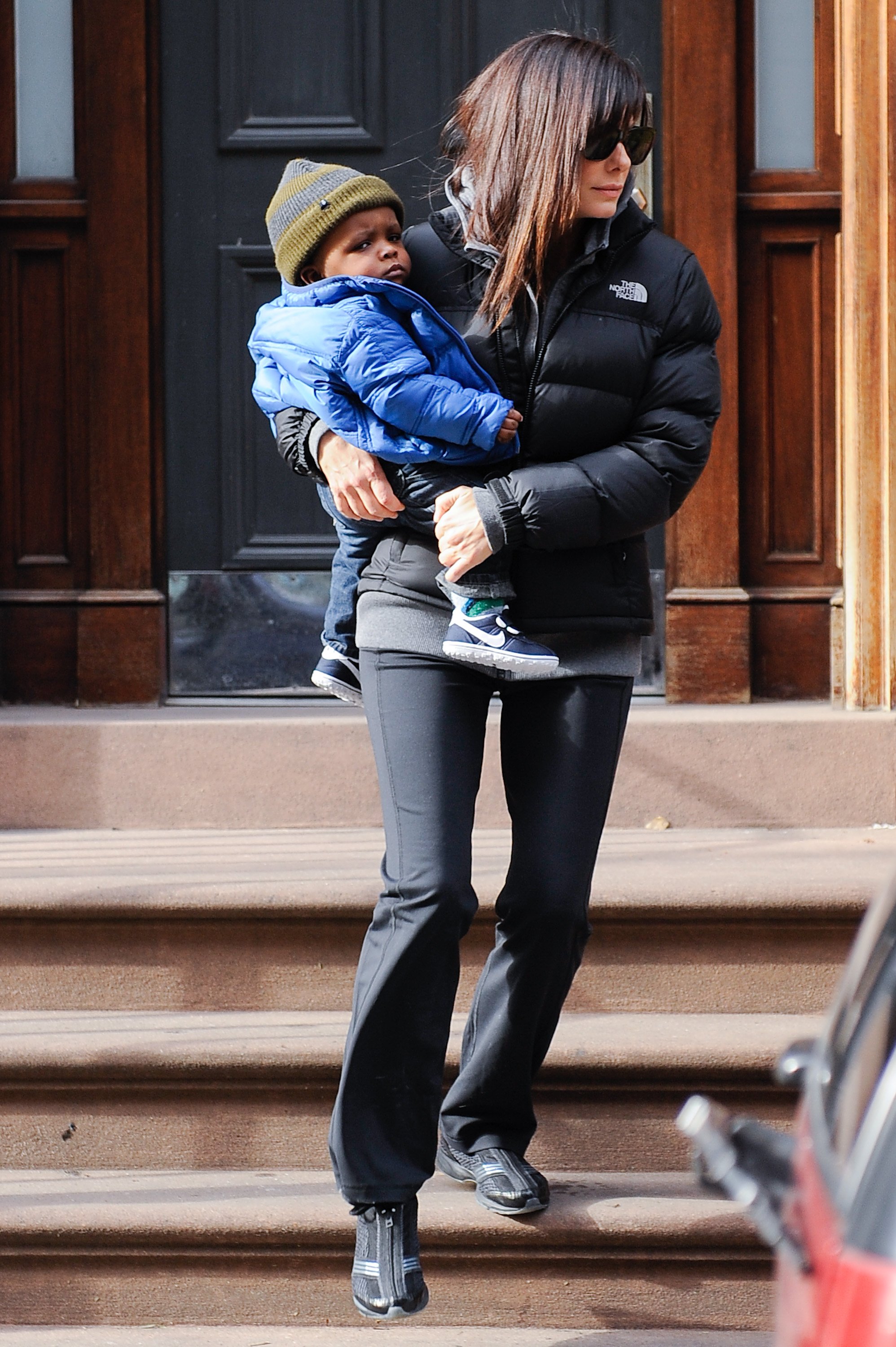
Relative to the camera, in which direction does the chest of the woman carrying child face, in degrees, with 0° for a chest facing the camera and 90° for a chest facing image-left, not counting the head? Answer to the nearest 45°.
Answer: approximately 0°

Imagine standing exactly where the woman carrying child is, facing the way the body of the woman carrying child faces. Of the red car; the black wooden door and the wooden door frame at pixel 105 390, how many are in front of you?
1

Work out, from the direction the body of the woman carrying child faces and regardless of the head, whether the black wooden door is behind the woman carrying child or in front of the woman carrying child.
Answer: behind

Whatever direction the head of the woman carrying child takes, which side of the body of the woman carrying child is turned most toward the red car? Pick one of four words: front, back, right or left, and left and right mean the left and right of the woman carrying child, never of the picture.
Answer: front

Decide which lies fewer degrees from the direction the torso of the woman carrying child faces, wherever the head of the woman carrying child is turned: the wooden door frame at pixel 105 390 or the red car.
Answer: the red car

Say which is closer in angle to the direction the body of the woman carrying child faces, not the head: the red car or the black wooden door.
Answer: the red car

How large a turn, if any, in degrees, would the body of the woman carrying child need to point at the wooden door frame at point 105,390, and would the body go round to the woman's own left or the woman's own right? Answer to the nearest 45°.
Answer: approximately 135° to the woman's own right
